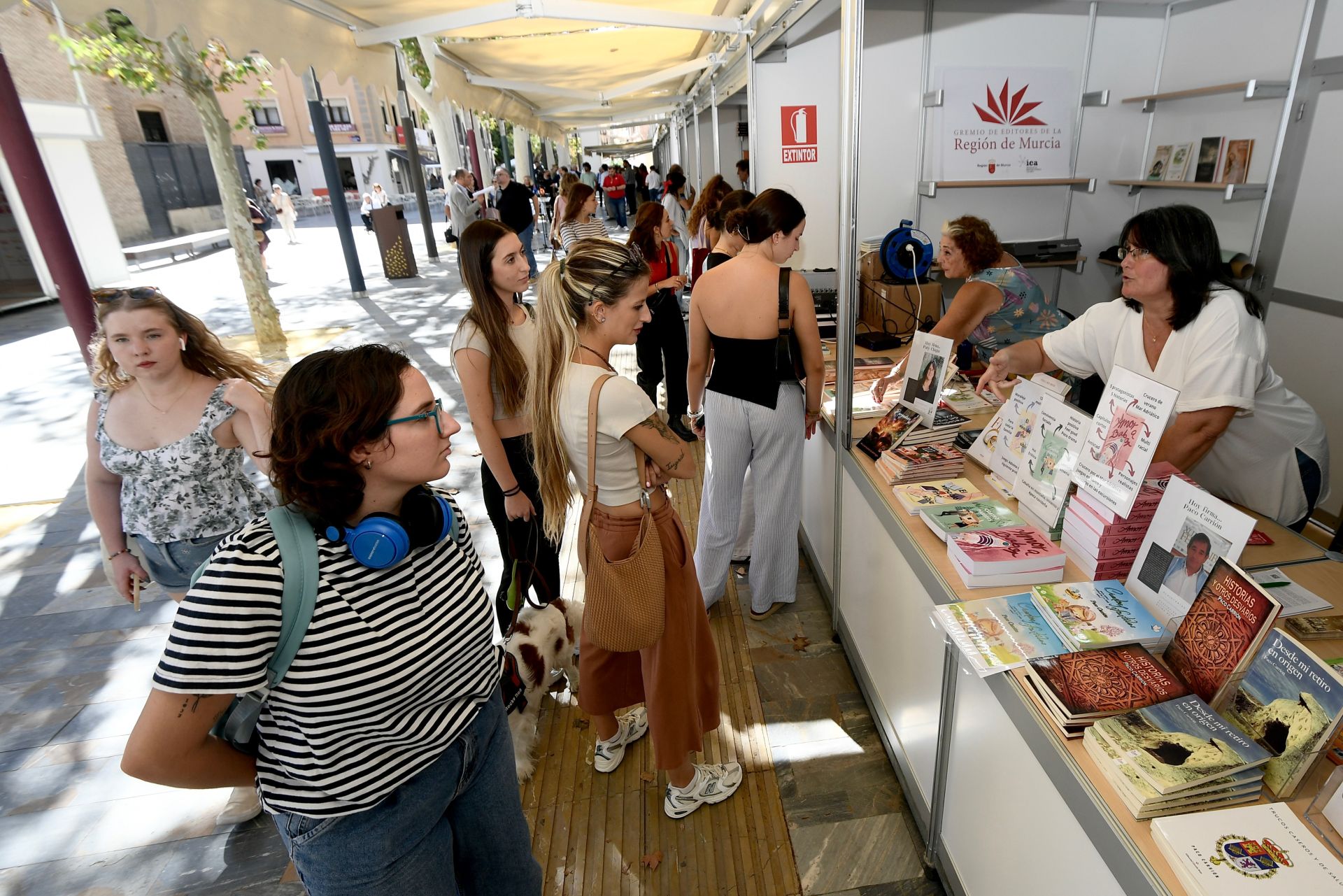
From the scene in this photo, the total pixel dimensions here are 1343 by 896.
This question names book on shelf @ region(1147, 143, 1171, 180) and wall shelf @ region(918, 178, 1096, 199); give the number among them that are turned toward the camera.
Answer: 2

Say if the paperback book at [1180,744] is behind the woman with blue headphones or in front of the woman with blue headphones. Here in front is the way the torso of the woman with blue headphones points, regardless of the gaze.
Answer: in front

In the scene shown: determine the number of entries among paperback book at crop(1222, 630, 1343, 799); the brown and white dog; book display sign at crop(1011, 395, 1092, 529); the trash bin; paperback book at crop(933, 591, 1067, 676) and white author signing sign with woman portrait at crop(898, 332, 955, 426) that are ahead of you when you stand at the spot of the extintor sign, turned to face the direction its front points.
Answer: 5

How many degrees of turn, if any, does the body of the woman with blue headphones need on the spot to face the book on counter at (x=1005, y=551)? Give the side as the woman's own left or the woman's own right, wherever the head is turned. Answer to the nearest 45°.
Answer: approximately 45° to the woman's own left

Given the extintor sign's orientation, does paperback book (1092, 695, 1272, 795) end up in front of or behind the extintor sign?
in front

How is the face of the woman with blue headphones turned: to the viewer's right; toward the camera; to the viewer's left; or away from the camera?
to the viewer's right

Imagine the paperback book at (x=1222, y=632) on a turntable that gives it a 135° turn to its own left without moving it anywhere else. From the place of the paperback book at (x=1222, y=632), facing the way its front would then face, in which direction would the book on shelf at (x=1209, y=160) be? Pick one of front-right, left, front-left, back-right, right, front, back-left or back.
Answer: left

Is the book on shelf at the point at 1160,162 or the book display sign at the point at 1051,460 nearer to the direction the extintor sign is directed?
the book display sign

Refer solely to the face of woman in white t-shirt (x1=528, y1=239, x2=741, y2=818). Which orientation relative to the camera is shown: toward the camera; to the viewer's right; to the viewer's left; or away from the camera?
to the viewer's right

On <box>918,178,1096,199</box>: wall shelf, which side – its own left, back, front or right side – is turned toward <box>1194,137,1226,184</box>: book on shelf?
left
